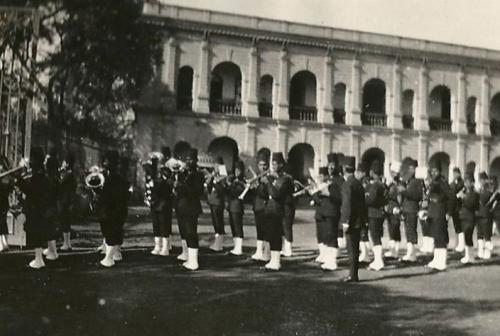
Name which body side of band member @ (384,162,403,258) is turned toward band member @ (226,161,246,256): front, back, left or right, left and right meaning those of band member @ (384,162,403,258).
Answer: front

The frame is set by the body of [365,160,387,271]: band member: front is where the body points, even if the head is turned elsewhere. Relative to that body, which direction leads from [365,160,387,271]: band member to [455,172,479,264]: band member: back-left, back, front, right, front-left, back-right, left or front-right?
back-right

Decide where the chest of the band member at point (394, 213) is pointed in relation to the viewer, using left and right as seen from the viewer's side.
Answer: facing the viewer and to the left of the viewer

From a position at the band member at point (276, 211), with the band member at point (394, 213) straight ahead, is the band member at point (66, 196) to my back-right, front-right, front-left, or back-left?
back-left

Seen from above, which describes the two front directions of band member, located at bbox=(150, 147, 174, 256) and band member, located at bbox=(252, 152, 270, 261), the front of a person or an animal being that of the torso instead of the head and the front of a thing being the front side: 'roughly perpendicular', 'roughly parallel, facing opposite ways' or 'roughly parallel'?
roughly parallel

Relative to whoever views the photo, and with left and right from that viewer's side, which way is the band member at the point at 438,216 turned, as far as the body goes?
facing to the left of the viewer

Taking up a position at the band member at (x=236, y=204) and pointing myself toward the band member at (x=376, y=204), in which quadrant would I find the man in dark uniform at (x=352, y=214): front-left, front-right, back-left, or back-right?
front-right

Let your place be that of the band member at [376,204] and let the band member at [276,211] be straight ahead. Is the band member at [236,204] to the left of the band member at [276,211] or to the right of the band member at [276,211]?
right

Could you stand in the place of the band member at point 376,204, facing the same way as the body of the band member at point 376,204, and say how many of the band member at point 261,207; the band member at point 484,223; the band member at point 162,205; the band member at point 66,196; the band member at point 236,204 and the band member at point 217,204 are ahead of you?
5

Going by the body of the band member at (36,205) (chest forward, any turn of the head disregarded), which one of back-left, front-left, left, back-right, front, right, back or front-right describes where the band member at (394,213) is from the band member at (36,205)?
back

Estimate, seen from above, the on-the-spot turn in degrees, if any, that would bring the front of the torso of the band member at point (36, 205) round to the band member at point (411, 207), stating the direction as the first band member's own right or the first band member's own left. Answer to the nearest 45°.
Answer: approximately 180°

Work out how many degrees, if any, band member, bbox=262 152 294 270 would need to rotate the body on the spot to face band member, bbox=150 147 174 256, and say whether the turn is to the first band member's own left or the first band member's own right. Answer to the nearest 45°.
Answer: approximately 45° to the first band member's own right

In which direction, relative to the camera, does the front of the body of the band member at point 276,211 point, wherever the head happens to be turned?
to the viewer's left

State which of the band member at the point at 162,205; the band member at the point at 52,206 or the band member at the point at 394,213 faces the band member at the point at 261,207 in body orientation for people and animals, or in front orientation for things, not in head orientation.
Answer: the band member at the point at 394,213

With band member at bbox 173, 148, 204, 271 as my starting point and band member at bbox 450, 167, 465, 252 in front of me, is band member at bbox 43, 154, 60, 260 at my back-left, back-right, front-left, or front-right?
back-left
